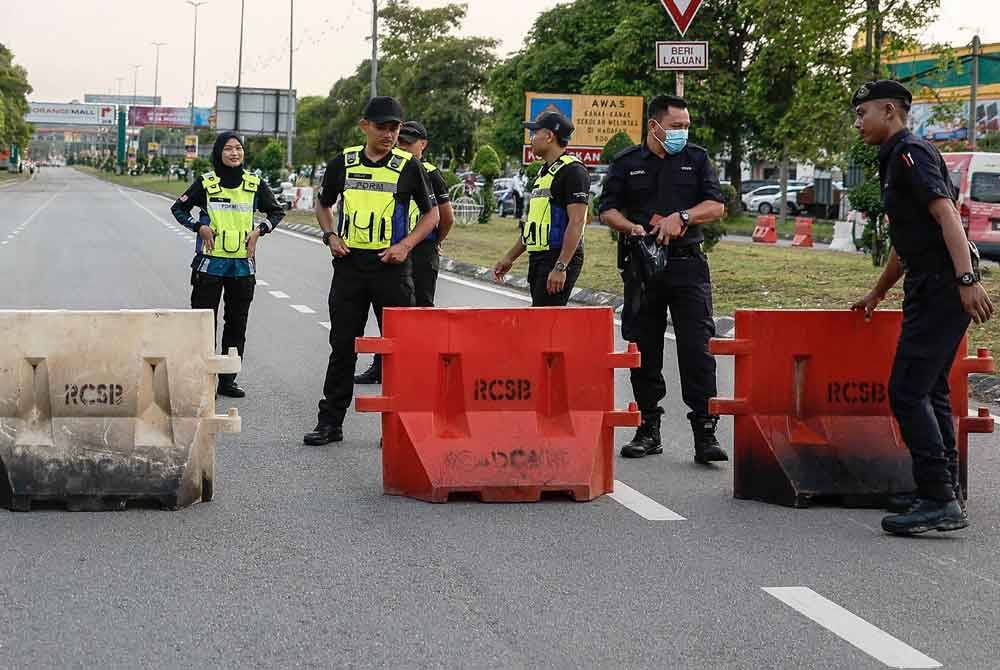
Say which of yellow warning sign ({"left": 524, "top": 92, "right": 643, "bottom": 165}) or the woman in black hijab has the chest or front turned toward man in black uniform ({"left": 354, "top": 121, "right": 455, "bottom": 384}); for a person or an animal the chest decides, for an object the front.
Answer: the yellow warning sign

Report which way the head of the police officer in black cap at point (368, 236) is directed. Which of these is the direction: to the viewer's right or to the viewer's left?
to the viewer's right

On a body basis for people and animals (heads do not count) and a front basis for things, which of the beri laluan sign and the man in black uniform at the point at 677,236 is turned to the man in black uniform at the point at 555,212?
the beri laluan sign

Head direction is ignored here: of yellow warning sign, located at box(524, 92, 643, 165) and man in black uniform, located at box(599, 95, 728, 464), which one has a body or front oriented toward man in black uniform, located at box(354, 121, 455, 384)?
the yellow warning sign

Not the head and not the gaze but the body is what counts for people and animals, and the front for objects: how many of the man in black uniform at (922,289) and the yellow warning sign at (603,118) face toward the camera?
1

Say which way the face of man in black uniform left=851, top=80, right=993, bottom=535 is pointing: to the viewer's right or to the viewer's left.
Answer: to the viewer's left

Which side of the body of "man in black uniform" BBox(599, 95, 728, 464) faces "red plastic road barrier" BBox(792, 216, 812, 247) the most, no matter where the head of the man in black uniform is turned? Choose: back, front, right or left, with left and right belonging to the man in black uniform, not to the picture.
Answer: back

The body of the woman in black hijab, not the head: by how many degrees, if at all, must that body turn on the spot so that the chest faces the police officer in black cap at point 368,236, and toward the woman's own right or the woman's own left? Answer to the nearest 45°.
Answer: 0° — they already face them

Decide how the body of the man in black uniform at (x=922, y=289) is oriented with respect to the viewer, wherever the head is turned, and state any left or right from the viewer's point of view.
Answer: facing to the left of the viewer

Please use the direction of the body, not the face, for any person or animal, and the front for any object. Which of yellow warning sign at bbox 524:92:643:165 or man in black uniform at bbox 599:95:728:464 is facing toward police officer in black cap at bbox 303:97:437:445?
the yellow warning sign
